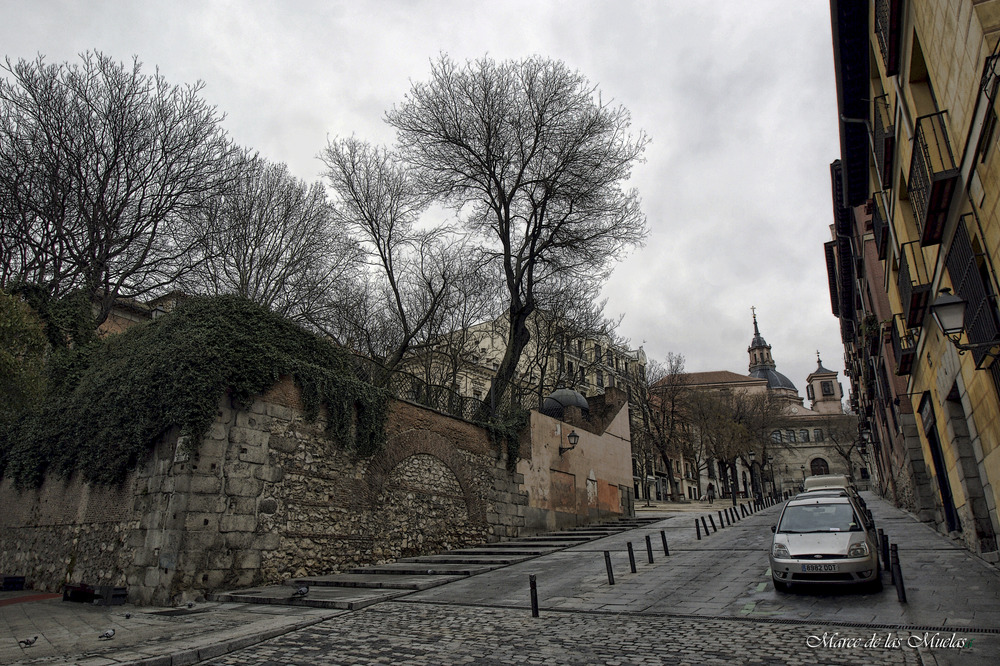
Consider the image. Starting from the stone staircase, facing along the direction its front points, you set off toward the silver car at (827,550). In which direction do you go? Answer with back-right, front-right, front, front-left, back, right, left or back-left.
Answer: left

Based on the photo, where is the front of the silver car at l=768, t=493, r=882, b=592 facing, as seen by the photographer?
facing the viewer

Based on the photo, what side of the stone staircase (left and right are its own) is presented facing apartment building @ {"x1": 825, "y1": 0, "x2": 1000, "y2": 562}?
left

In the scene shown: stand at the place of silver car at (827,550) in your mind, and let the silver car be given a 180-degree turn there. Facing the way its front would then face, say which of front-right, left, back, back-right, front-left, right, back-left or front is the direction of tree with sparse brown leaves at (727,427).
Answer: front

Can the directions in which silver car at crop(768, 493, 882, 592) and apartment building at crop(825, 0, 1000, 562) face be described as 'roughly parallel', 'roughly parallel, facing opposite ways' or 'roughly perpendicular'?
roughly perpendicular

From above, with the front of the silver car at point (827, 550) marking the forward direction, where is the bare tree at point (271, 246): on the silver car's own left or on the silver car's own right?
on the silver car's own right

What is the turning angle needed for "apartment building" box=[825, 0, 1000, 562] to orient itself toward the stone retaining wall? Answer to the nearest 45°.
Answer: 0° — it already faces it

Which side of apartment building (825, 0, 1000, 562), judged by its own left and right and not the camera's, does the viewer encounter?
left

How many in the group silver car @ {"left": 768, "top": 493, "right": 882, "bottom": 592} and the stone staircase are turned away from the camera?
0

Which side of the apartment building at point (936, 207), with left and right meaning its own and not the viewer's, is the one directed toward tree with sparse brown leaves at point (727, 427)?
right

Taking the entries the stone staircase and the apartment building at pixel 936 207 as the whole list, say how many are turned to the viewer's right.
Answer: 0

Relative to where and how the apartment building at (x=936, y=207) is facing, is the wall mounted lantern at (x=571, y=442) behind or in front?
in front

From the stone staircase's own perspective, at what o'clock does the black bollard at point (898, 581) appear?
The black bollard is roughly at 9 o'clock from the stone staircase.

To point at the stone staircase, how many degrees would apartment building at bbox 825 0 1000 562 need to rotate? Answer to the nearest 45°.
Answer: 0° — it already faces it
